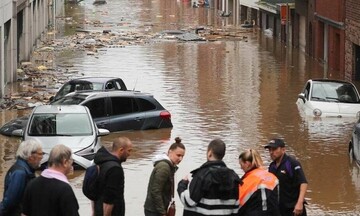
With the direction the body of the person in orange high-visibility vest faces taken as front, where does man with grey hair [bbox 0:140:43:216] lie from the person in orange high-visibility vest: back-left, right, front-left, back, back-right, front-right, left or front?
front-left

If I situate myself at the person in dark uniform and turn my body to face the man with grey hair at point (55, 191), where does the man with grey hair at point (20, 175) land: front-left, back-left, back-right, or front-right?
front-right

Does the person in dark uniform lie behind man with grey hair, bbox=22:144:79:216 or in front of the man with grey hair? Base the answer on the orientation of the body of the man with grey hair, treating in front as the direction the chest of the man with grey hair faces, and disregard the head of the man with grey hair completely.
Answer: in front

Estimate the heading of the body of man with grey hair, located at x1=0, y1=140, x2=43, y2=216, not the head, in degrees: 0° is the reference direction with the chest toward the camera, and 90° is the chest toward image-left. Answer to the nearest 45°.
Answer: approximately 270°

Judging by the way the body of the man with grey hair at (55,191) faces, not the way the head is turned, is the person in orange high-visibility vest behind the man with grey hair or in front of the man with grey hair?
in front

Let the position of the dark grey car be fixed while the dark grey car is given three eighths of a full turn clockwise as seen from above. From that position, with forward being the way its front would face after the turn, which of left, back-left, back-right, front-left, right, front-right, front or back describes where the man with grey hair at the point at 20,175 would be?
back

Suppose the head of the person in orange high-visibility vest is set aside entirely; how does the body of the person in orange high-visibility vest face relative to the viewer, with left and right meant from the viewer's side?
facing away from the viewer and to the left of the viewer

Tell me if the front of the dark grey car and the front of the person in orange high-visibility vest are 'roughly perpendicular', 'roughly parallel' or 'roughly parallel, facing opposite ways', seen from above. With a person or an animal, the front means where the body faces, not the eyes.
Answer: roughly perpendicular

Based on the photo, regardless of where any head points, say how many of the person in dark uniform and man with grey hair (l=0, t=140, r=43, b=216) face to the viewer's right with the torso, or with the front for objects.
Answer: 1

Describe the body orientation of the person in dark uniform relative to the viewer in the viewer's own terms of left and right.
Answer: facing the viewer and to the left of the viewer

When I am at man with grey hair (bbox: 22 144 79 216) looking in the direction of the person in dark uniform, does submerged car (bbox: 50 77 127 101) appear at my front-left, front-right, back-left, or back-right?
front-left

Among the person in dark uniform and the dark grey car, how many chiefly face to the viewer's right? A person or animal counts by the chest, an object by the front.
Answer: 0
